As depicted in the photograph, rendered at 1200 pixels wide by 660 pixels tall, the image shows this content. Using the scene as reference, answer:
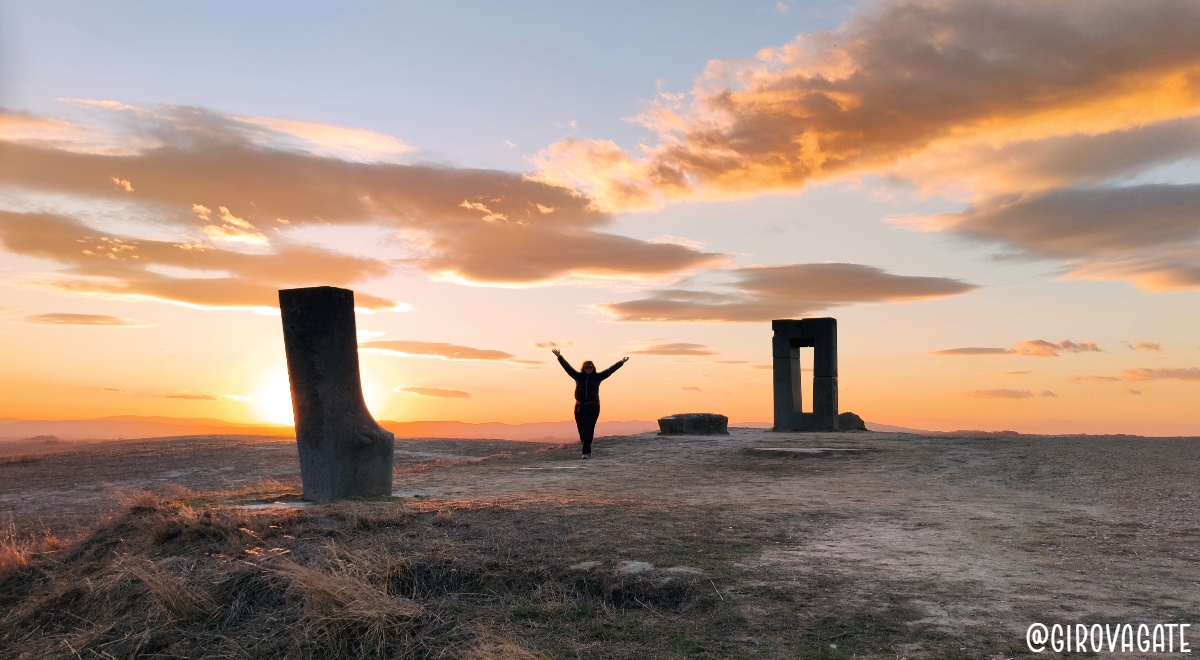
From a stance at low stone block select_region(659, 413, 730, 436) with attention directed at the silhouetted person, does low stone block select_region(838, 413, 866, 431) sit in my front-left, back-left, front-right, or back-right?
back-left

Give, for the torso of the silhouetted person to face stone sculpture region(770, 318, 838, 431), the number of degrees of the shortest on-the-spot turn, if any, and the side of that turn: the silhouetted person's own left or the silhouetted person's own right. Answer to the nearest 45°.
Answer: approximately 135° to the silhouetted person's own left

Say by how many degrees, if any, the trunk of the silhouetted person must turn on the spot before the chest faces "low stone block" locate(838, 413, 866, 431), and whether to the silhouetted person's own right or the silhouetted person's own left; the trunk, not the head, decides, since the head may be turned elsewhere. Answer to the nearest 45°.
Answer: approximately 135° to the silhouetted person's own left

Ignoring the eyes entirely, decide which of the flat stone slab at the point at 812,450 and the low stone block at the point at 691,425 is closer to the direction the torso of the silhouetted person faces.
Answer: the flat stone slab

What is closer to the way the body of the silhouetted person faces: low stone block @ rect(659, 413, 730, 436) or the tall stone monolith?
the tall stone monolith

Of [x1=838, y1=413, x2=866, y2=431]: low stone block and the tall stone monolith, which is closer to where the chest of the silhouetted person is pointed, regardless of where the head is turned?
the tall stone monolith

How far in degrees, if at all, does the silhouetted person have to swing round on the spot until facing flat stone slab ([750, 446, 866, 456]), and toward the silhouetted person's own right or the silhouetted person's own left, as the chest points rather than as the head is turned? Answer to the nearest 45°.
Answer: approximately 90° to the silhouetted person's own left

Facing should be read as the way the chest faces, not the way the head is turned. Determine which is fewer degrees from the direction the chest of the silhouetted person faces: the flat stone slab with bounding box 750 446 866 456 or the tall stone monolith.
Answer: the tall stone monolith

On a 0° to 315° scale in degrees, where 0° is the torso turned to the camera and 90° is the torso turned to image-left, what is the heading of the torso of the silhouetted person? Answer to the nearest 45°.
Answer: approximately 0°
